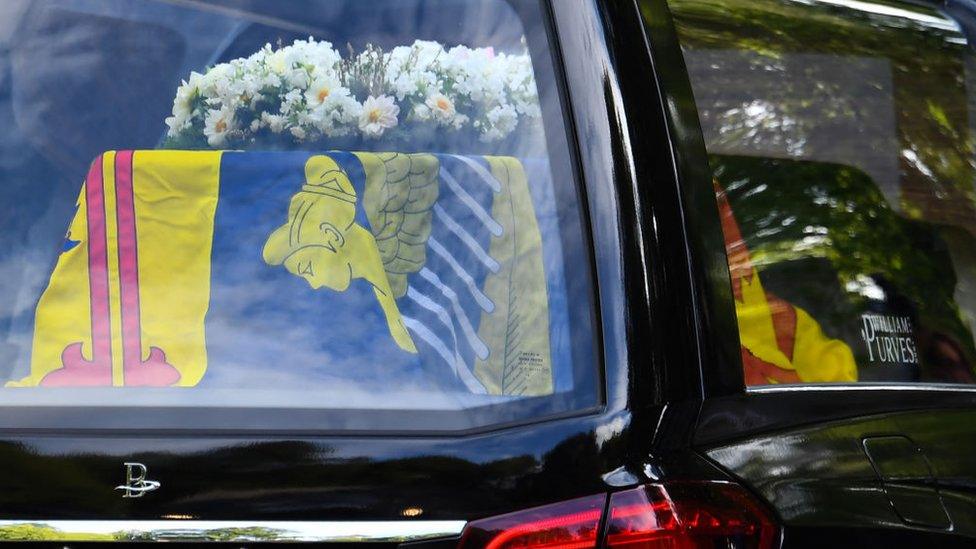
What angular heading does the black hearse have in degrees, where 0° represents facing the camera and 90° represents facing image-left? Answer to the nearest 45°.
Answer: approximately 225°
